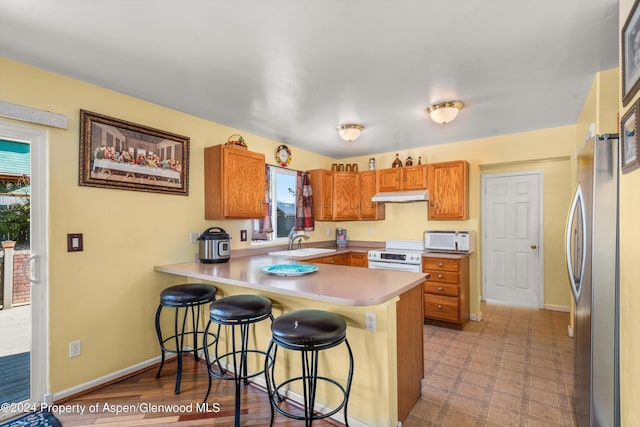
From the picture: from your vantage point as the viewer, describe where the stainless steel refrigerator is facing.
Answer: facing to the left of the viewer

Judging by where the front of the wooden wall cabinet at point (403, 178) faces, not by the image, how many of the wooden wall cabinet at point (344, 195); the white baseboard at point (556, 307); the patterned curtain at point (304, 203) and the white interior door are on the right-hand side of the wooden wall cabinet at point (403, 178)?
2

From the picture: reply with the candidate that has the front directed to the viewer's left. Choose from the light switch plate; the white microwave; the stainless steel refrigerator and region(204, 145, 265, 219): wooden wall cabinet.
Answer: the stainless steel refrigerator

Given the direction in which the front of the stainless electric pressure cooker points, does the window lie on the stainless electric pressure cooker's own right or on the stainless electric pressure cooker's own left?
on the stainless electric pressure cooker's own left

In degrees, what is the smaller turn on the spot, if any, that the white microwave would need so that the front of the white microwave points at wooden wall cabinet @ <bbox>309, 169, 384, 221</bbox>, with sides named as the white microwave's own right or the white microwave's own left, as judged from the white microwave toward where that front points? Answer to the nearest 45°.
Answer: approximately 90° to the white microwave's own right

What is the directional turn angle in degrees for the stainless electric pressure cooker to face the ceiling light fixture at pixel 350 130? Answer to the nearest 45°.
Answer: approximately 45° to its left

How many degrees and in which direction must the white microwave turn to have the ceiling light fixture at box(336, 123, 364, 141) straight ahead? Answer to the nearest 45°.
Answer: approximately 45° to its right
